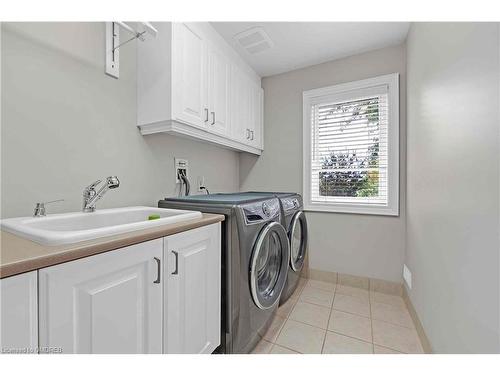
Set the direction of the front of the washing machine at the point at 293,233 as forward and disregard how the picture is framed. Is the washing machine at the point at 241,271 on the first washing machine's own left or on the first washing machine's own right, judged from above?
on the first washing machine's own right

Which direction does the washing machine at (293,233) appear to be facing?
to the viewer's right

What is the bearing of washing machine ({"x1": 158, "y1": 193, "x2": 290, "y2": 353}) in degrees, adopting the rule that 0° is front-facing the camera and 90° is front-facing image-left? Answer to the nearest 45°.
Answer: approximately 315°

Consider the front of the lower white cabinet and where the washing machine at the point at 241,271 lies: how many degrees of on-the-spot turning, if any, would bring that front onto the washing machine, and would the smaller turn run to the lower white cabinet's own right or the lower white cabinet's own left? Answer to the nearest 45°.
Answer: approximately 45° to the lower white cabinet's own left

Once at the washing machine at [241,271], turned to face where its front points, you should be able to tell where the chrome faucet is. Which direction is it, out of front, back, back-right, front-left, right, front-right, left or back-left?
back-right

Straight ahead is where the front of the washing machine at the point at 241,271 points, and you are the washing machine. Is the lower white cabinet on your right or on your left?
on your right

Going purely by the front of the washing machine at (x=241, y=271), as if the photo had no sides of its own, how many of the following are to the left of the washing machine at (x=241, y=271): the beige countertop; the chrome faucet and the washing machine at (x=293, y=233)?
1

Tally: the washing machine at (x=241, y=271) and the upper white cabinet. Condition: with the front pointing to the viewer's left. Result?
0

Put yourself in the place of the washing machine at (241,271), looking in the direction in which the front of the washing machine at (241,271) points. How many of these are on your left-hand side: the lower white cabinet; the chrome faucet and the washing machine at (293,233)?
1

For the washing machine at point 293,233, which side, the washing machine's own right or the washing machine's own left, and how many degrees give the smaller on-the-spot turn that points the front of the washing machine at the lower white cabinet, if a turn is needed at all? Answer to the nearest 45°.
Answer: approximately 135° to the washing machine's own right
